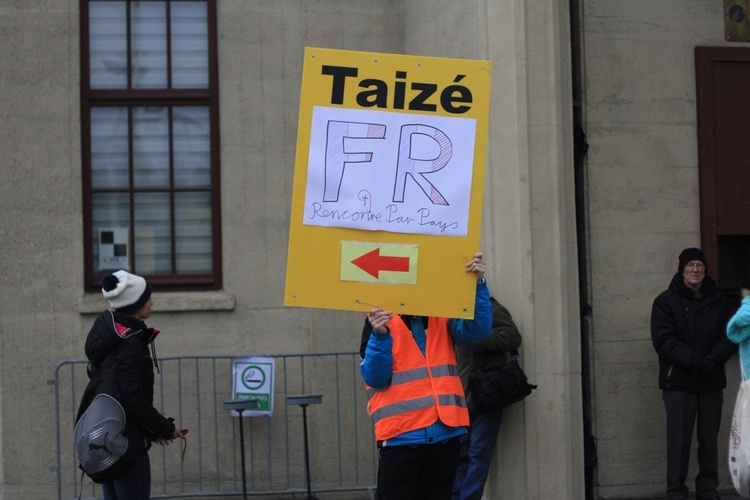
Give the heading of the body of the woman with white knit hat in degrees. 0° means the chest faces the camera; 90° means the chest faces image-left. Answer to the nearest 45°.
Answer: approximately 270°

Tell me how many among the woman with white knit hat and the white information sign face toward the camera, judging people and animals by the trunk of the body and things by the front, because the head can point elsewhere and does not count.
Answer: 1

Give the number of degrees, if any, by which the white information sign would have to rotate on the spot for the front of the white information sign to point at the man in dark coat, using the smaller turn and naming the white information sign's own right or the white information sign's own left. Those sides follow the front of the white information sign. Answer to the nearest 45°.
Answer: approximately 90° to the white information sign's own left

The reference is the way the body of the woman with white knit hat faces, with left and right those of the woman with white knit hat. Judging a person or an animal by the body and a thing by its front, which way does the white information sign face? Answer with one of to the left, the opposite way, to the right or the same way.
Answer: to the right

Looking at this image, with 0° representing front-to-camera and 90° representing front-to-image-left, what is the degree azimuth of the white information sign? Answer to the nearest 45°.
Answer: approximately 0°

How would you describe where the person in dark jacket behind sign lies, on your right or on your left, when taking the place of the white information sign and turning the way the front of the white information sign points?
on your left

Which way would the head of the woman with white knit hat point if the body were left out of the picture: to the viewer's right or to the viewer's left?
to the viewer's right
